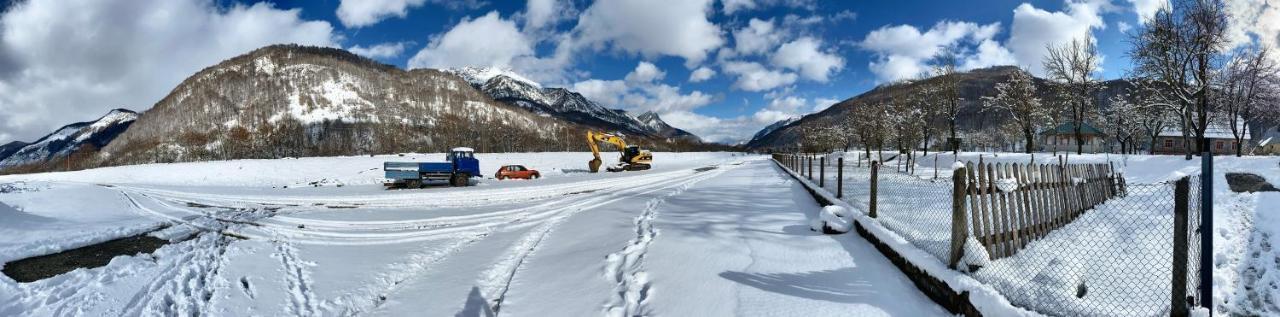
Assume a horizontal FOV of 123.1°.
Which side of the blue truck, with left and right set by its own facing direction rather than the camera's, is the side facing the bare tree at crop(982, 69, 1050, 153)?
front

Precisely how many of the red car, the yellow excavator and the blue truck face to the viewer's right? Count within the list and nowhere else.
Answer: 2

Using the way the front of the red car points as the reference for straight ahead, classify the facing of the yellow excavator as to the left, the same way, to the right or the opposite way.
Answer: the opposite way

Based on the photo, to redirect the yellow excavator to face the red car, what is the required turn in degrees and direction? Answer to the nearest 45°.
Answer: approximately 45° to its left

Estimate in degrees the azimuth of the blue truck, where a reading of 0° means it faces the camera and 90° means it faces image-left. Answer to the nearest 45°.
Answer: approximately 270°

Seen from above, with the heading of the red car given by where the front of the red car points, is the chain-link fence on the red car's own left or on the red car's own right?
on the red car's own right

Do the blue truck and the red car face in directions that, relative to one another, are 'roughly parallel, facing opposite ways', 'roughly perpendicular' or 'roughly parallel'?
roughly parallel

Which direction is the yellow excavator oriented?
to the viewer's left

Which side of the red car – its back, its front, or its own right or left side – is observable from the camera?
right

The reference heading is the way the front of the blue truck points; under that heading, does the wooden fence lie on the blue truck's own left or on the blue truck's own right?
on the blue truck's own right

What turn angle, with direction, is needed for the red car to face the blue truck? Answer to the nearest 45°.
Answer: approximately 135° to its right

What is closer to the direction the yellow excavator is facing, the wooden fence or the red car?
the red car

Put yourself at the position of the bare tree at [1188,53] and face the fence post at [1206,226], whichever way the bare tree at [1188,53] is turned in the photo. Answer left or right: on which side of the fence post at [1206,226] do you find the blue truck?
right

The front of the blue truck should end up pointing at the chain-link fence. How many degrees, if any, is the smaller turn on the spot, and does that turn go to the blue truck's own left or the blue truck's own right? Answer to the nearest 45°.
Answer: approximately 90° to the blue truck's own right
